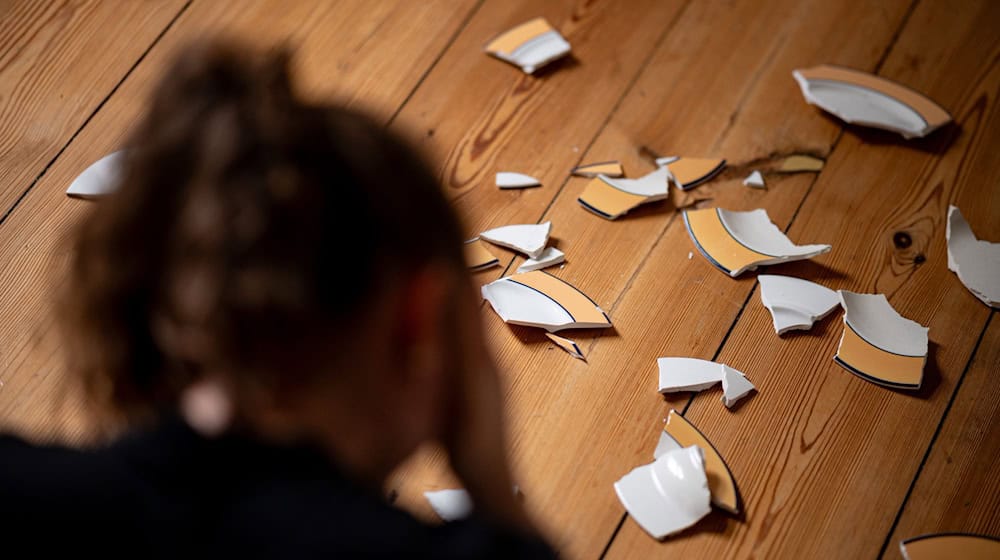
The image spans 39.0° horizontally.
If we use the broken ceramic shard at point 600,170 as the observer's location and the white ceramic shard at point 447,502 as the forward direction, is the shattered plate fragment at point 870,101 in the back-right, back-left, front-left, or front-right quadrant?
back-left

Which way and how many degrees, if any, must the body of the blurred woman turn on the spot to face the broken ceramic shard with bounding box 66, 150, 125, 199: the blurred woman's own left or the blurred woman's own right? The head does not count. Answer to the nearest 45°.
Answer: approximately 45° to the blurred woman's own left

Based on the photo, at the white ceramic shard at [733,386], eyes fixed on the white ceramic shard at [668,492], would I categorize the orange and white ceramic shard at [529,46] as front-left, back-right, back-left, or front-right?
back-right

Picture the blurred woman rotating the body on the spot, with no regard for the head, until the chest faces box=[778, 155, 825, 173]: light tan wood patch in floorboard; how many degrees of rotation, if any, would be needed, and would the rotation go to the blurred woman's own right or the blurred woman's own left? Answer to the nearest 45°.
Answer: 0° — they already face it

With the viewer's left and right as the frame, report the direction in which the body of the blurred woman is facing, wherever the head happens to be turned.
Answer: facing away from the viewer and to the right of the viewer
